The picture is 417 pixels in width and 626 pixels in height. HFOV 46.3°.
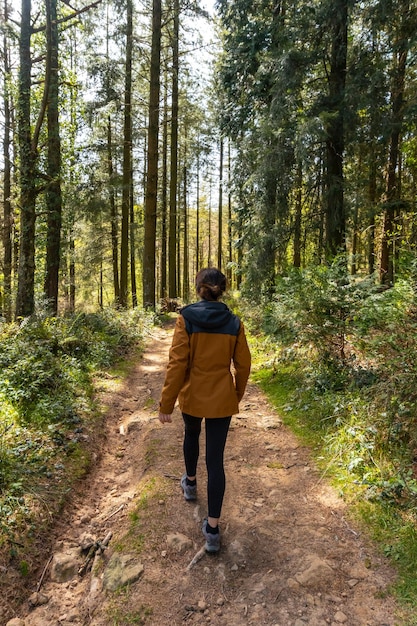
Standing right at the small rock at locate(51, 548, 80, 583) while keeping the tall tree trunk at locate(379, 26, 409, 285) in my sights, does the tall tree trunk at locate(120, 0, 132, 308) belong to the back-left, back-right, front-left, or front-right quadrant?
front-left

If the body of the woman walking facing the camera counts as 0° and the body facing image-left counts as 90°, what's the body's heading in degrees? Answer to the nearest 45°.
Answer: approximately 180°

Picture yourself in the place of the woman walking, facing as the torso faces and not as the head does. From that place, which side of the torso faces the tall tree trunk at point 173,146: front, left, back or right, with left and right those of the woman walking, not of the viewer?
front

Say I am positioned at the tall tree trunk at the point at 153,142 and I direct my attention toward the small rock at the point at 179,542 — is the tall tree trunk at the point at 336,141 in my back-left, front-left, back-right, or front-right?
front-left

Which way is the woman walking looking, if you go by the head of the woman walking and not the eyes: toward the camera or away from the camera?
away from the camera

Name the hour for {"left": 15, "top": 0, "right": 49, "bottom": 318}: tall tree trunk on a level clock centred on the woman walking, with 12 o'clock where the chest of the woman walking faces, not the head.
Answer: The tall tree trunk is roughly at 11 o'clock from the woman walking.

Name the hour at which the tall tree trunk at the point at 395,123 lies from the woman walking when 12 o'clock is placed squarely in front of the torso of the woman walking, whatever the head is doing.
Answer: The tall tree trunk is roughly at 1 o'clock from the woman walking.

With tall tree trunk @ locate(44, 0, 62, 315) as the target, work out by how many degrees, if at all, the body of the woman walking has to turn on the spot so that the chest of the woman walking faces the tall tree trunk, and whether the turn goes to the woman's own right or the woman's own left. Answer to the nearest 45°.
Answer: approximately 45° to the woman's own left

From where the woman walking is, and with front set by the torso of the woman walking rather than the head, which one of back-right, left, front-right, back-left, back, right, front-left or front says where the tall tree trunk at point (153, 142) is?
front
